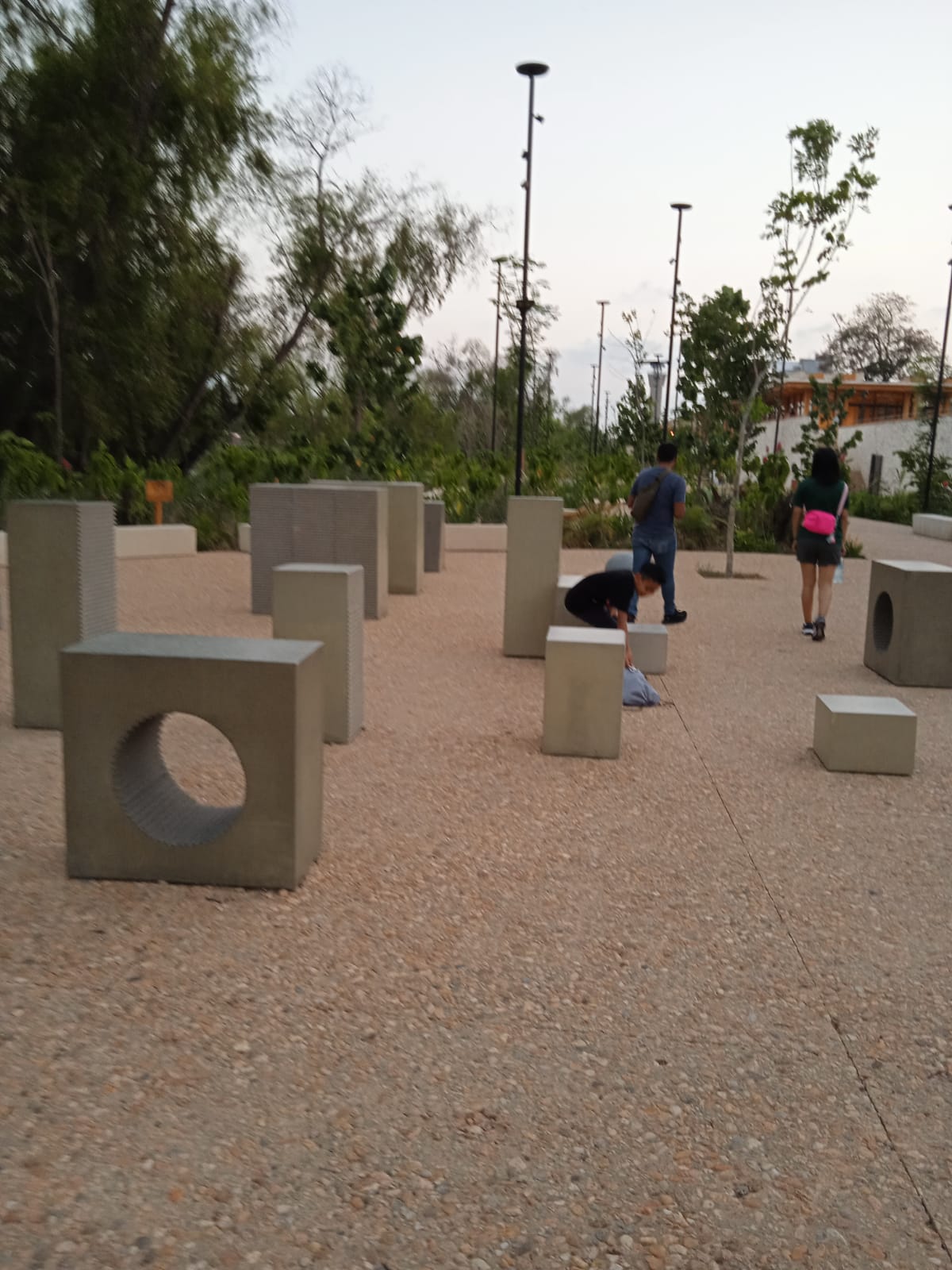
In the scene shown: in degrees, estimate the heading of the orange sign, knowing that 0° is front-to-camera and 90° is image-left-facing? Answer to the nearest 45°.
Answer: approximately 0°

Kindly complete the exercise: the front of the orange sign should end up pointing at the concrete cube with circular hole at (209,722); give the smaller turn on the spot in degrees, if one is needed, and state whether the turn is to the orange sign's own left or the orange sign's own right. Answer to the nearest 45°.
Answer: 0° — it already faces it

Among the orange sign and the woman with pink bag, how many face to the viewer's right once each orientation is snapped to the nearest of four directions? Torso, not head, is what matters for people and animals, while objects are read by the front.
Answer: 0

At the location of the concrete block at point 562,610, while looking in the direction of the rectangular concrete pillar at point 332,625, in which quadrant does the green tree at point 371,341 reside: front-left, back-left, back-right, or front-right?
back-right

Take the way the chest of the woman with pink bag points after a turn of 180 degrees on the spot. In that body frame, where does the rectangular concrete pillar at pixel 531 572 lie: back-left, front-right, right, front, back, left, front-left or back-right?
front-right

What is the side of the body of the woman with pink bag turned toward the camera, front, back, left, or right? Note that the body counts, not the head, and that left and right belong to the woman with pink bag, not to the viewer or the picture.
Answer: back

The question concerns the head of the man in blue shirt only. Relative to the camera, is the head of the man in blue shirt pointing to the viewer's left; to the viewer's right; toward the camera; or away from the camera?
away from the camera

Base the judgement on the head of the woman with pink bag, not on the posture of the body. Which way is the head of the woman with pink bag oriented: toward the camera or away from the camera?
away from the camera

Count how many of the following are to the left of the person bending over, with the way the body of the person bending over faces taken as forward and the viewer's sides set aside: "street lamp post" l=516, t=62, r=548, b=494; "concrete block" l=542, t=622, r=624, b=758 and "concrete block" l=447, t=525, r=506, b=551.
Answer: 2

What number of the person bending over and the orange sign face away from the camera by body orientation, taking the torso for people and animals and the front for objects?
0

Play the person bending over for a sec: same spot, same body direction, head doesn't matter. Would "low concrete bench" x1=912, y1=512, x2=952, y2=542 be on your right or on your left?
on your left

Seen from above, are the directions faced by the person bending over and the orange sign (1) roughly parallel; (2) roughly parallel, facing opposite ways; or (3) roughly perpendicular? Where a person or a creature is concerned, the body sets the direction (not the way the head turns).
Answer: roughly perpendicular

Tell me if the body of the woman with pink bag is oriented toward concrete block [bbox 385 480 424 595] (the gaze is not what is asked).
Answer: no

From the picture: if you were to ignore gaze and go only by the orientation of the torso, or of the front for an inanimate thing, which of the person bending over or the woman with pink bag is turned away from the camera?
the woman with pink bag

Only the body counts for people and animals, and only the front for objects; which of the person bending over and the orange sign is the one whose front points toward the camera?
the orange sign

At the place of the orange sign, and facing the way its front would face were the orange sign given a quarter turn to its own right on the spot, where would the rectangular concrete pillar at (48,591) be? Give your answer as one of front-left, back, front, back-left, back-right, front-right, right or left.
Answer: left

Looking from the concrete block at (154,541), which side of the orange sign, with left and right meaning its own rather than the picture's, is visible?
front

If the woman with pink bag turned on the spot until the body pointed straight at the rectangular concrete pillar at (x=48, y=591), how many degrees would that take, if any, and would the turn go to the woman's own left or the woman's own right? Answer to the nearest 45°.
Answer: approximately 135° to the woman's own left

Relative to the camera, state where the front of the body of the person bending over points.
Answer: to the viewer's right

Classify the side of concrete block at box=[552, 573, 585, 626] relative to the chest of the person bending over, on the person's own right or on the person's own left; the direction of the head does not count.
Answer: on the person's own left
